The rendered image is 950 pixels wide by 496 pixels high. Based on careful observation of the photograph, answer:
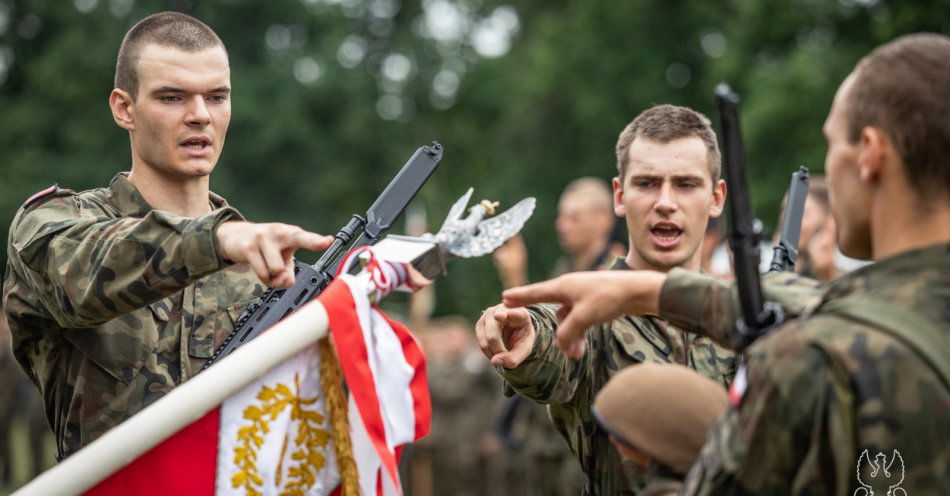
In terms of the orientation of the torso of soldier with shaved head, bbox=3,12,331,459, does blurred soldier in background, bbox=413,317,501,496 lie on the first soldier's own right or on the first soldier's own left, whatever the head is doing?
on the first soldier's own left

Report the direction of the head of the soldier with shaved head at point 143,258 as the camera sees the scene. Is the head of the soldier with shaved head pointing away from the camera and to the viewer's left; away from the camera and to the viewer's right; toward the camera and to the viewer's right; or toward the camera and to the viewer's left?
toward the camera and to the viewer's right

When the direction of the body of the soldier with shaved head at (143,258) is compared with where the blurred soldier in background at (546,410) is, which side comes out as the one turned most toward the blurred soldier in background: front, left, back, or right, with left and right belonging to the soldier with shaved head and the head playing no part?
left

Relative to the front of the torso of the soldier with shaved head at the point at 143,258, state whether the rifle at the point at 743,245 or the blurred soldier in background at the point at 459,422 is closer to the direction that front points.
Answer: the rifle

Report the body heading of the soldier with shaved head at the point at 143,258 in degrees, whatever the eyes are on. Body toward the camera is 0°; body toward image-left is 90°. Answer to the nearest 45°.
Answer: approximately 315°

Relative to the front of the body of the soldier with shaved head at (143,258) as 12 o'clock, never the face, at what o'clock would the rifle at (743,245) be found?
The rifle is roughly at 12 o'clock from the soldier with shaved head.

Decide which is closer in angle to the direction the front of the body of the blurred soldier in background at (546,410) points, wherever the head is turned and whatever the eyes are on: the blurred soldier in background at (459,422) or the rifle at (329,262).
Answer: the rifle

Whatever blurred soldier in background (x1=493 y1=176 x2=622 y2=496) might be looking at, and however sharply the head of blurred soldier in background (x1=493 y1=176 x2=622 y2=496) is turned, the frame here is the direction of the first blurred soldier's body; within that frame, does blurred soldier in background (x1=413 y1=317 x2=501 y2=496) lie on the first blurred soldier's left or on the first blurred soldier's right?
on the first blurred soldier's right
